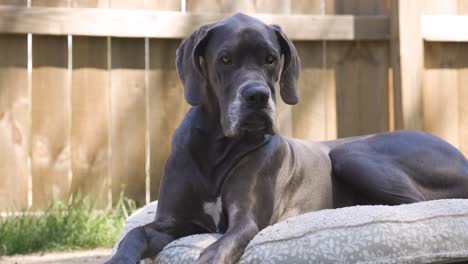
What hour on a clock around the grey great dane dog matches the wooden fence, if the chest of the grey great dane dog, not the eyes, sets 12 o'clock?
The wooden fence is roughly at 4 o'clock from the grey great dane dog.

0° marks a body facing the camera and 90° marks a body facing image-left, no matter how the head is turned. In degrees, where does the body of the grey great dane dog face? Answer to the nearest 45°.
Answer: approximately 45°
